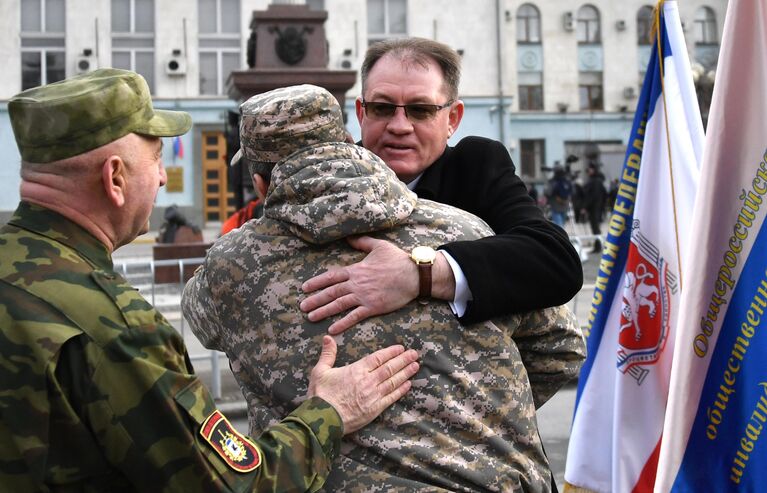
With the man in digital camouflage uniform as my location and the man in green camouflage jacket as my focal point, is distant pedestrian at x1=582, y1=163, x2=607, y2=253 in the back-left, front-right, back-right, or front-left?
back-right

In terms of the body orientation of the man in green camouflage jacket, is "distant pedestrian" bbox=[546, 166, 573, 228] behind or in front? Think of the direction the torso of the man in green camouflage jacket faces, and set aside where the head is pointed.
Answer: in front

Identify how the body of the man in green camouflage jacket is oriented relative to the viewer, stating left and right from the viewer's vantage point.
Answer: facing away from the viewer and to the right of the viewer

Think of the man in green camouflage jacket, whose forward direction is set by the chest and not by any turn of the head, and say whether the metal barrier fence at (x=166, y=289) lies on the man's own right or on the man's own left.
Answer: on the man's own left

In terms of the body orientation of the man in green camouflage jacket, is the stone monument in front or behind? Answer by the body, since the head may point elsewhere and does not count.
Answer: in front
